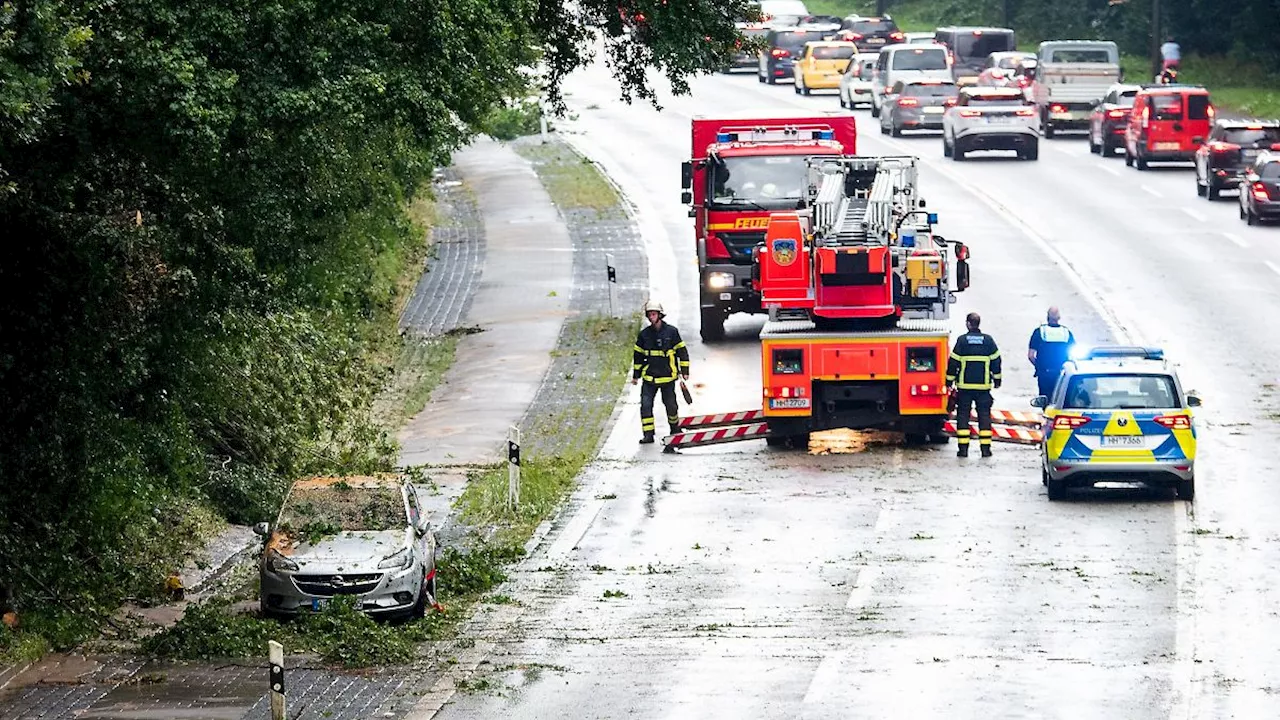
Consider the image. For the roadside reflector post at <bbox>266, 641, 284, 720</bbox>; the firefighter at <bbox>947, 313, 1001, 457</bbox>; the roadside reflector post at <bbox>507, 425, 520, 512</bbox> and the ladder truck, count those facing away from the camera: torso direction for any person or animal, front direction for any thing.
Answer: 2

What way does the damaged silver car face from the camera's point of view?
toward the camera

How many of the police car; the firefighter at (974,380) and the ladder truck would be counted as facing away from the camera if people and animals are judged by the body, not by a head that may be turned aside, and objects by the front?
3

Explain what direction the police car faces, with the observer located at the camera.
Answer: facing away from the viewer

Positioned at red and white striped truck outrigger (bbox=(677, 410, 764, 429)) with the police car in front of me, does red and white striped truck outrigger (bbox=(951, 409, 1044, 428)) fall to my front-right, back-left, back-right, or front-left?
front-left

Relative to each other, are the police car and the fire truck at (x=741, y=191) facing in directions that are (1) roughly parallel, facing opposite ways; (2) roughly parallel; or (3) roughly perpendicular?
roughly parallel, facing opposite ways

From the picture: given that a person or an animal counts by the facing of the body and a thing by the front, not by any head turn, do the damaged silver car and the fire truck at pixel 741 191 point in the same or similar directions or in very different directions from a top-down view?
same or similar directions

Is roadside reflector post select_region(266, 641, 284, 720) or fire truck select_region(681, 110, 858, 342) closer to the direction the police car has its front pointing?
the fire truck

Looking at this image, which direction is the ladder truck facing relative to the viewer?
away from the camera

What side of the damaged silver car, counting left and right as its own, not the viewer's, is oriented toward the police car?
left

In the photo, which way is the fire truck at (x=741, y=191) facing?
toward the camera

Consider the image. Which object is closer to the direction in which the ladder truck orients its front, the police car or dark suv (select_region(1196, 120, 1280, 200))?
the dark suv
